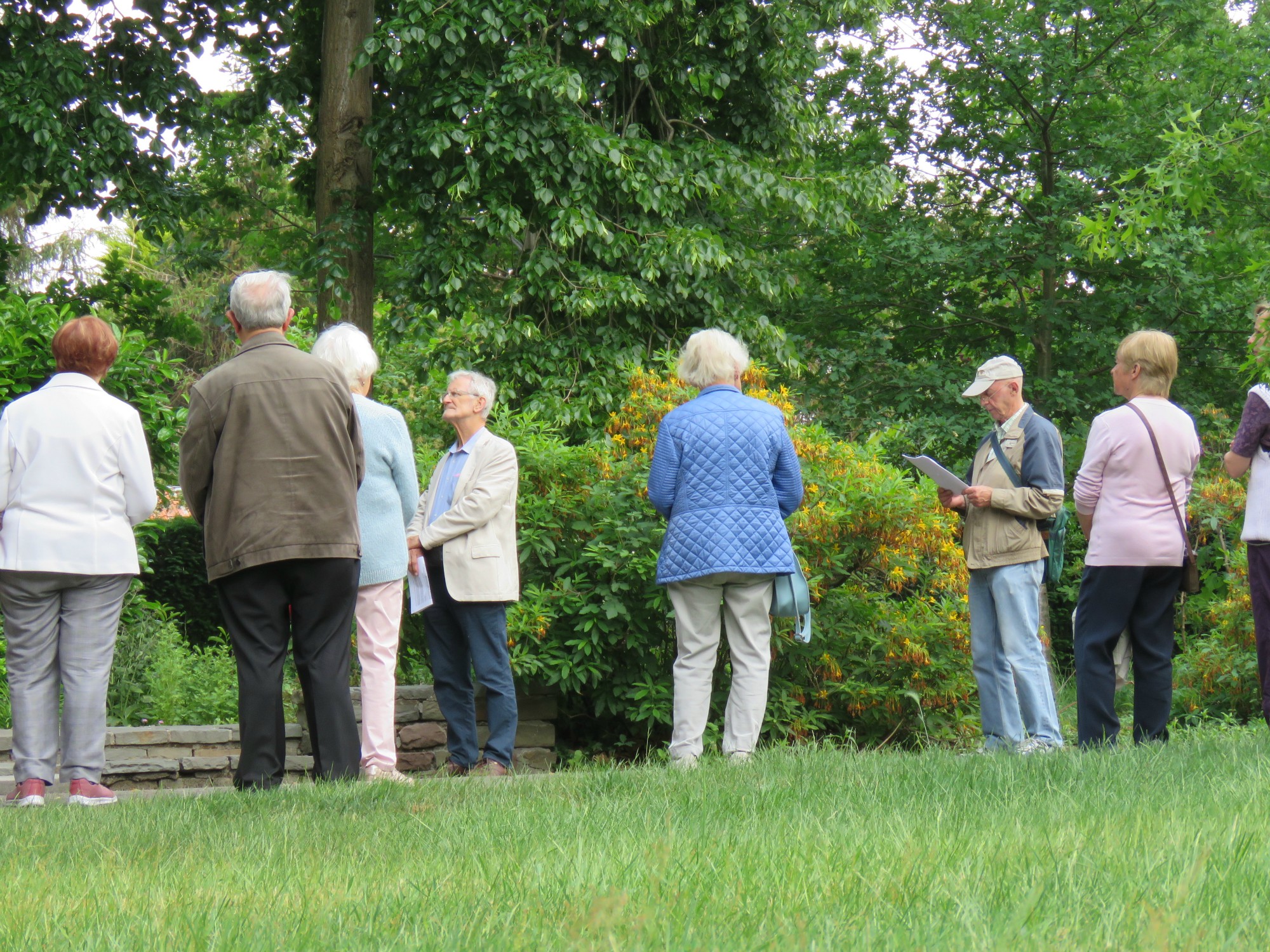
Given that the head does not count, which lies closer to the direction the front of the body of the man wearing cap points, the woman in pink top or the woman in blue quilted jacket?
the woman in blue quilted jacket

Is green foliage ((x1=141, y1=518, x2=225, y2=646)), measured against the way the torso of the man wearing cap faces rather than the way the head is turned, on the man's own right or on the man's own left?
on the man's own right

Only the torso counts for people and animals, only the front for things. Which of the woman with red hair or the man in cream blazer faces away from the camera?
the woman with red hair

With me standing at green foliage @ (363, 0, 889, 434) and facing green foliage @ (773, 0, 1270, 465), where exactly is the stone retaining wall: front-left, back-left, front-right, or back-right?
back-right

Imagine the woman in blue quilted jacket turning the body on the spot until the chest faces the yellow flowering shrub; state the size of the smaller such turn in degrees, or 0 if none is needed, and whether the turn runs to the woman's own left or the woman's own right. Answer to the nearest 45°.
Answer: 0° — they already face it

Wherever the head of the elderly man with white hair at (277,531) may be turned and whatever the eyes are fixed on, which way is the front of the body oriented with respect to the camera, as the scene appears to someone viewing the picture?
away from the camera

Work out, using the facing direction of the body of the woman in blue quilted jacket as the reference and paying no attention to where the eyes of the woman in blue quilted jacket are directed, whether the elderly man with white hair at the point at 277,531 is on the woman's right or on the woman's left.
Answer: on the woman's left

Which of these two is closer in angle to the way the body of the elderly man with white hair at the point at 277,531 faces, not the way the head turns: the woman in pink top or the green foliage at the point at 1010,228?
the green foliage

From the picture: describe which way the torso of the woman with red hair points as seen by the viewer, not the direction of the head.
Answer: away from the camera

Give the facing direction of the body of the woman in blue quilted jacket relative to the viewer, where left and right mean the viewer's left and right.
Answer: facing away from the viewer

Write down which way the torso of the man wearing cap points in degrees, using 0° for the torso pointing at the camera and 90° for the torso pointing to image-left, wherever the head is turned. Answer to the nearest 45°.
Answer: approximately 45°

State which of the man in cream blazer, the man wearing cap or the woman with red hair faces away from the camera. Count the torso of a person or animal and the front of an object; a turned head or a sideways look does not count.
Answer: the woman with red hair

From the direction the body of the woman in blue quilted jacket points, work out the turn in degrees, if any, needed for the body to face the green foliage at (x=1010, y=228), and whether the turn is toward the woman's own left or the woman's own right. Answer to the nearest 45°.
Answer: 0° — they already face it

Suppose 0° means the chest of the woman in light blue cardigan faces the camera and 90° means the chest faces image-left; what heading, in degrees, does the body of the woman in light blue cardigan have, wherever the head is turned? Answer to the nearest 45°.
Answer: approximately 225°

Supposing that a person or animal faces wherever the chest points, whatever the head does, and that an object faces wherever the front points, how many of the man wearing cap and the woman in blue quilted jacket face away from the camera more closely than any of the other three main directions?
1

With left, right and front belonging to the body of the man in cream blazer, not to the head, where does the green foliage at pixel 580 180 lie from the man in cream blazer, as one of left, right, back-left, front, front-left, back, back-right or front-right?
back-right
